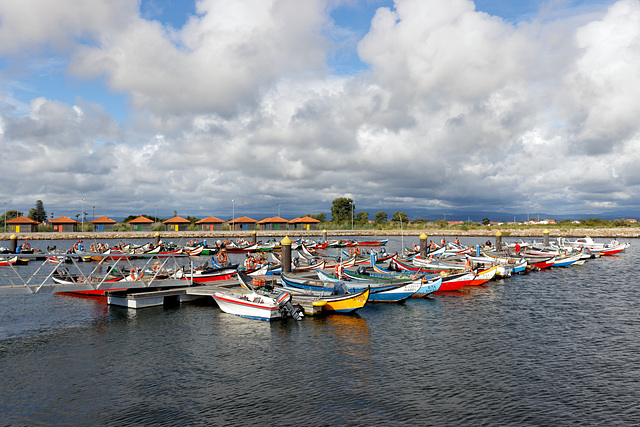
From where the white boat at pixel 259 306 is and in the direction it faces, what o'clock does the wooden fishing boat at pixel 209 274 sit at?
The wooden fishing boat is roughly at 1 o'clock from the white boat.

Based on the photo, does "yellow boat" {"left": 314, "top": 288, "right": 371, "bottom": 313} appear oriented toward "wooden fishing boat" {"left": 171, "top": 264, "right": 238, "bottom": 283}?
no

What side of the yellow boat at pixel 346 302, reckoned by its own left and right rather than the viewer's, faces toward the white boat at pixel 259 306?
back

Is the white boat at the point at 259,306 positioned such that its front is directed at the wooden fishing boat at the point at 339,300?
no

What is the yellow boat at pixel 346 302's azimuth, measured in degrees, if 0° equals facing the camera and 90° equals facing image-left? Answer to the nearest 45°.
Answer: approximately 270°

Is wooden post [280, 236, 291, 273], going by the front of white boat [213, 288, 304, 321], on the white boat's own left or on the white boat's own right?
on the white boat's own right

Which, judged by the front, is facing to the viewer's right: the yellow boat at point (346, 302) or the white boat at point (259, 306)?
the yellow boat

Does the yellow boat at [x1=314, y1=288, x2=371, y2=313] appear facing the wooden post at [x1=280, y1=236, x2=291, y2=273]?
no

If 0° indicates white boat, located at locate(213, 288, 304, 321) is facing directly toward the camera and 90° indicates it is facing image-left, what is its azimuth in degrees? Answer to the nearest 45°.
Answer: approximately 135°

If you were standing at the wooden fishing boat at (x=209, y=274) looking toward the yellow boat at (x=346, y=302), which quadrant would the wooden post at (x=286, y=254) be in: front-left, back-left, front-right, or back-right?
front-left

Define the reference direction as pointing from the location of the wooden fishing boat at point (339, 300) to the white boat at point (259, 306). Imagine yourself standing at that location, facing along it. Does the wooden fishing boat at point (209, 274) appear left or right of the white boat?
right

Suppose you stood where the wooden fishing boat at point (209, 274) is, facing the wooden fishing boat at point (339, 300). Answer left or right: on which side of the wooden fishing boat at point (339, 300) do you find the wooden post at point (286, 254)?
left

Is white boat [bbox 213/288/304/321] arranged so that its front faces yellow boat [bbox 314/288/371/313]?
no
